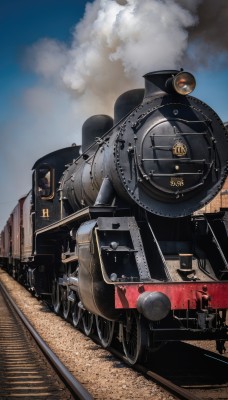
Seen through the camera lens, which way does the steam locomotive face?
facing the viewer and to the right of the viewer
